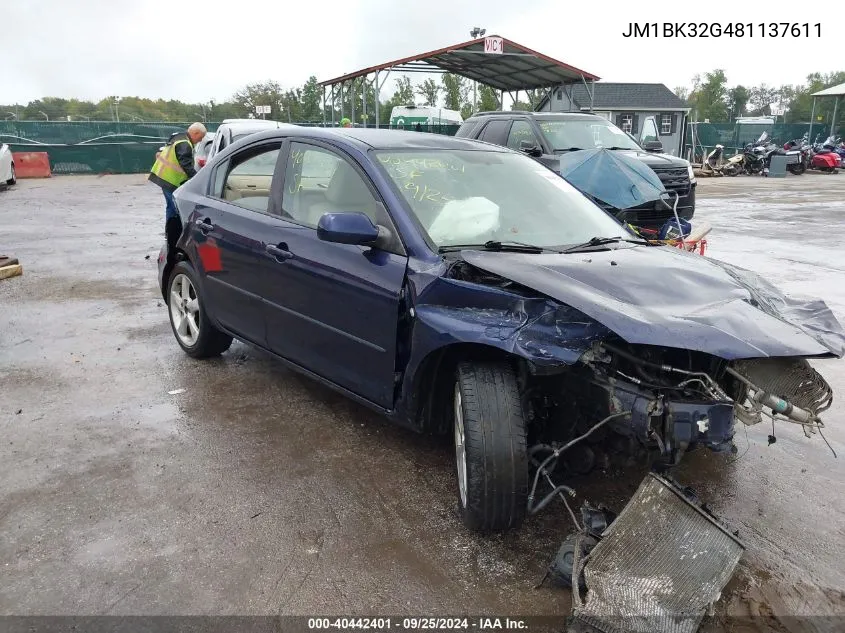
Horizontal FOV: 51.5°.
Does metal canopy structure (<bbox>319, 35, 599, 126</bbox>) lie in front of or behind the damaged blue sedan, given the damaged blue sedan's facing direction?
behind

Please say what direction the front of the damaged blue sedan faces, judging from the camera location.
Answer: facing the viewer and to the right of the viewer

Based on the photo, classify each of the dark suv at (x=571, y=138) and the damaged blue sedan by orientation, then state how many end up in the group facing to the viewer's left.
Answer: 0

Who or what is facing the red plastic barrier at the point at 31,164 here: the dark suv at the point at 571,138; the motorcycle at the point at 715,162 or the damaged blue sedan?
the motorcycle

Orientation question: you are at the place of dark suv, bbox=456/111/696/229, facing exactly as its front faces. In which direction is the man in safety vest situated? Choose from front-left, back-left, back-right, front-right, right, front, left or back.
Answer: right

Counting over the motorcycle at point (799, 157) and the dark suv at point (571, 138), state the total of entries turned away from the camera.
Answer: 0

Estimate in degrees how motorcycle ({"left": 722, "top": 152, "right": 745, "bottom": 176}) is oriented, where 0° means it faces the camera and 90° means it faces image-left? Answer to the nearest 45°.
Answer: approximately 45°

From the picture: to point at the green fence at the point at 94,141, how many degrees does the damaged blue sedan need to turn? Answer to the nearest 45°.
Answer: approximately 180°

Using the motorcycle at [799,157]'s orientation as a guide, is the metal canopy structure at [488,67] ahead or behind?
ahead

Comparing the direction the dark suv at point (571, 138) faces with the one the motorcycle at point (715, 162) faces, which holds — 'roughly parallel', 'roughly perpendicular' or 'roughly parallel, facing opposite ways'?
roughly perpendicular

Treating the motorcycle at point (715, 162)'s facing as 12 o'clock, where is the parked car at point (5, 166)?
The parked car is roughly at 12 o'clock from the motorcycle.

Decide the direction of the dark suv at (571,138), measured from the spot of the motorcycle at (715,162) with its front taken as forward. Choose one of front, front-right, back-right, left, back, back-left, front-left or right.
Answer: front-left

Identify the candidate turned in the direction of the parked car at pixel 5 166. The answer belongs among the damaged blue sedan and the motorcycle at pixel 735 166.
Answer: the motorcycle
